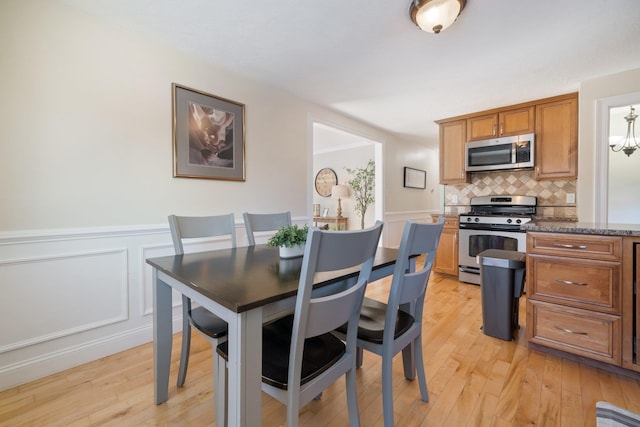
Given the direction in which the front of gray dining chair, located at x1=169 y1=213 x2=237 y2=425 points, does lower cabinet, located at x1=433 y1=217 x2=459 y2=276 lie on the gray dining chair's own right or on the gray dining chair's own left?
on the gray dining chair's own left

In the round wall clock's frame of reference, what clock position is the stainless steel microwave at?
The stainless steel microwave is roughly at 9 o'clock from the round wall clock.

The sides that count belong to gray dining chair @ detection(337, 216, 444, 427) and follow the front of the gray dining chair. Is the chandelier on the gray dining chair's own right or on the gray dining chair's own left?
on the gray dining chair's own right

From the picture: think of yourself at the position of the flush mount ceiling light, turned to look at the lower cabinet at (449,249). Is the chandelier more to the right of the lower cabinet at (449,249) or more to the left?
right

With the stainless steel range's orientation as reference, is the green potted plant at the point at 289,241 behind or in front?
in front

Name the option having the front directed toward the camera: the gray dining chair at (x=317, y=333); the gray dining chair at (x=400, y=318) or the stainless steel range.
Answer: the stainless steel range

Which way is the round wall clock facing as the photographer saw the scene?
facing the viewer and to the left of the viewer

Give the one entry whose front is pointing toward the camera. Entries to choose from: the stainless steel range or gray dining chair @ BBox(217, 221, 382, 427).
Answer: the stainless steel range

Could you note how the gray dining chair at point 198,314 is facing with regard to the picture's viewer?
facing the viewer and to the right of the viewer

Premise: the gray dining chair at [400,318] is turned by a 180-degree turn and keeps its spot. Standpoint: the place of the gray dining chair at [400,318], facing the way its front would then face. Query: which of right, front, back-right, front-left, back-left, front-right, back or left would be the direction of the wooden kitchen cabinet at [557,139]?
left

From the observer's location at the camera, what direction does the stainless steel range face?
facing the viewer

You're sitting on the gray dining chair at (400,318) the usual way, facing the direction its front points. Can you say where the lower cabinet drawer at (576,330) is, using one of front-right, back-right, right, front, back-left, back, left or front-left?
right

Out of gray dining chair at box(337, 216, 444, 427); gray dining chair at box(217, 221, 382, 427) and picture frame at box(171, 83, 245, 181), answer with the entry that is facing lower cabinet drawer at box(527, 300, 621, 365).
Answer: the picture frame

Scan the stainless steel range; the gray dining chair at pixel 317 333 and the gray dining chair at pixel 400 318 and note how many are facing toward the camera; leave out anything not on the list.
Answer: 1

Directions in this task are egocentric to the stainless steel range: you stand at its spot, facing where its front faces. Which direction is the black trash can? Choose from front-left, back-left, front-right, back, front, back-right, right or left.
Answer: front

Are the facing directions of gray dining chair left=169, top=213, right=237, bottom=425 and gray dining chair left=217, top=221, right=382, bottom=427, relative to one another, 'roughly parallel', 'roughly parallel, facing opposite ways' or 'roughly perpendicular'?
roughly parallel, facing opposite ways

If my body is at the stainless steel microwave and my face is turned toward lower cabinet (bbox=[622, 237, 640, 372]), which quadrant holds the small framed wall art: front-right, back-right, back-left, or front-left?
back-right

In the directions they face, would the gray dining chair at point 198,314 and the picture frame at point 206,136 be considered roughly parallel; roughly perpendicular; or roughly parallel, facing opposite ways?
roughly parallel

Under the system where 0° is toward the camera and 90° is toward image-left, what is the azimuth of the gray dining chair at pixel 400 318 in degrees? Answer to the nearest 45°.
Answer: approximately 135°

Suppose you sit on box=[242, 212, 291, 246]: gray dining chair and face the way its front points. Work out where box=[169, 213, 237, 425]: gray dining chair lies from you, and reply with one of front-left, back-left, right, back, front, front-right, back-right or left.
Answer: right
